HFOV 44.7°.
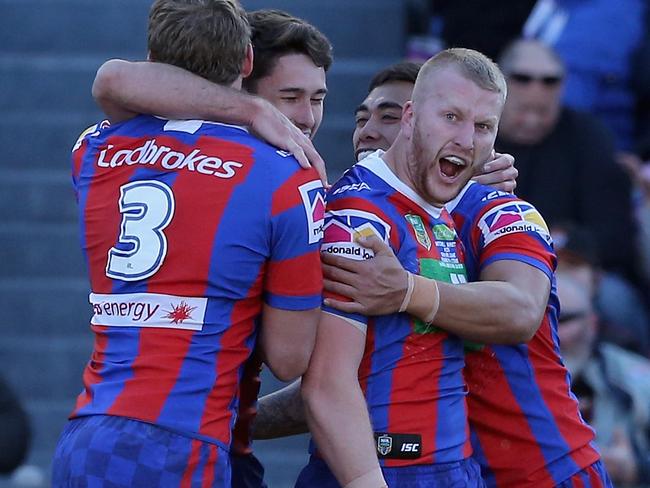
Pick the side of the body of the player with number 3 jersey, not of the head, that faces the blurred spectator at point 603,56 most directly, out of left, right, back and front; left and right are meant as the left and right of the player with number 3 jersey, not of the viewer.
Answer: front

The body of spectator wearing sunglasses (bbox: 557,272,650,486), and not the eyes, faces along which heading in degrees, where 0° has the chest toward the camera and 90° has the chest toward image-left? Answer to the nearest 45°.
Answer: approximately 45°

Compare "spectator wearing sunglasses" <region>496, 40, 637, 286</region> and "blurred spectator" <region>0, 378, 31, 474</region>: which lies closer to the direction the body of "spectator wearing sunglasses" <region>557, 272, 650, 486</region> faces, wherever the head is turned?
the blurred spectator

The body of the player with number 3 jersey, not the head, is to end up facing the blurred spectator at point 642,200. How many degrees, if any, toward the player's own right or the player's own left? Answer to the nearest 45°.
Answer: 0° — they already face them
